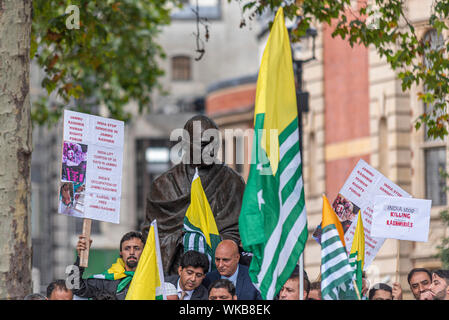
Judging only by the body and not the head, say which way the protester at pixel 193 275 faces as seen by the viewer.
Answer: toward the camera

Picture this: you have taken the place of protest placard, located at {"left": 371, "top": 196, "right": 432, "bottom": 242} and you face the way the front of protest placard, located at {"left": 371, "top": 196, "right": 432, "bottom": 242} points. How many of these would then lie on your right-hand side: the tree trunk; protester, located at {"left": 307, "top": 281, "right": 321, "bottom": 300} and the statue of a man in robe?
3

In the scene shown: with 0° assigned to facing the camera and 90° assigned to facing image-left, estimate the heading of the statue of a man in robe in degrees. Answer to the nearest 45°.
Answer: approximately 0°

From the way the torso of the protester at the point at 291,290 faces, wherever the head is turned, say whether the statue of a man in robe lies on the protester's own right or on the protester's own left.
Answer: on the protester's own right

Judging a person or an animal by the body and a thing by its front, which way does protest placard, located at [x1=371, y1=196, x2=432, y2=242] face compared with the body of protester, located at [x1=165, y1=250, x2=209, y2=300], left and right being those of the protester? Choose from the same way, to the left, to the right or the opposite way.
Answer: the same way

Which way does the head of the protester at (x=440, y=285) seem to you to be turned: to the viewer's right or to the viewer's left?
to the viewer's left

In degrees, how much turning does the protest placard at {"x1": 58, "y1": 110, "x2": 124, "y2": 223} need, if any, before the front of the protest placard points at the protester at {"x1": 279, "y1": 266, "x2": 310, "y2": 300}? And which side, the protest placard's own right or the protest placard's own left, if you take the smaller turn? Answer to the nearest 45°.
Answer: approximately 90° to the protest placard's own left

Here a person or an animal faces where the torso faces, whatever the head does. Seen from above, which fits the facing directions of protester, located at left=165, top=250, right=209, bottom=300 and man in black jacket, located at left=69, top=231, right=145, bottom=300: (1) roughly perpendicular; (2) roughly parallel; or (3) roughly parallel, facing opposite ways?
roughly parallel

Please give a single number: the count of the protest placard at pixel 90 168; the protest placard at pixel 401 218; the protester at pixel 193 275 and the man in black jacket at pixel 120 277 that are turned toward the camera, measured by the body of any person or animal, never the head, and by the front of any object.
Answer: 4

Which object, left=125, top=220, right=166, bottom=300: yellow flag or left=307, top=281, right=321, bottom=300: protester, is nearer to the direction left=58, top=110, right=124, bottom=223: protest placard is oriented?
the yellow flag

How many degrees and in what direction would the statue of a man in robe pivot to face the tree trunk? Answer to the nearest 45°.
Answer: approximately 90° to its right

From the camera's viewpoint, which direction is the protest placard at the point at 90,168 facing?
toward the camera
